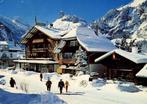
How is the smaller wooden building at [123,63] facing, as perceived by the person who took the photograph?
facing the viewer and to the left of the viewer
